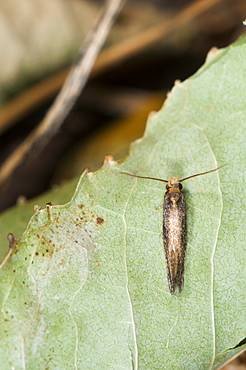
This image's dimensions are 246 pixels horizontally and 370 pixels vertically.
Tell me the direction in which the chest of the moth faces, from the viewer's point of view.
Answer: away from the camera
